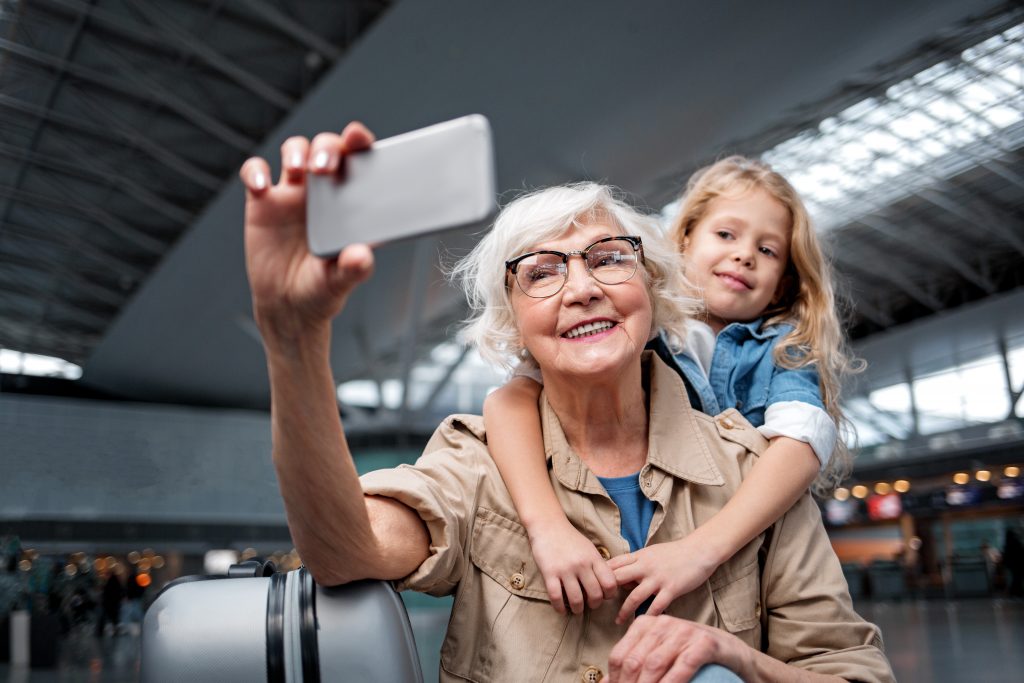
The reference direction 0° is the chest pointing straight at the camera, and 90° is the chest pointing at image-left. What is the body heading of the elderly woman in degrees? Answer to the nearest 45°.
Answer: approximately 0°

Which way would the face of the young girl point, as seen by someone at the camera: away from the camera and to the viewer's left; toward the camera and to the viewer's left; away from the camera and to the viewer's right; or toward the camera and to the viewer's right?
toward the camera and to the viewer's left

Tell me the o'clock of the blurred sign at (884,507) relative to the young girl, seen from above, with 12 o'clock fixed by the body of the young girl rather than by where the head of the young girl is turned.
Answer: The blurred sign is roughly at 5 o'clock from the young girl.

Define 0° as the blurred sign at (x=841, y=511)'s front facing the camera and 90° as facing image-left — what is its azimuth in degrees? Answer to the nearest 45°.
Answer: approximately 0°

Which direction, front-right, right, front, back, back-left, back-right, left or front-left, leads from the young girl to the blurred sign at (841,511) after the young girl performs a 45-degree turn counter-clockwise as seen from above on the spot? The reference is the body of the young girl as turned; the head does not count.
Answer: back

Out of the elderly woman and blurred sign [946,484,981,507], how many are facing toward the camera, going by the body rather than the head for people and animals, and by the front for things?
2

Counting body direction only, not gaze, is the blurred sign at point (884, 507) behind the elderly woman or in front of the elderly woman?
behind

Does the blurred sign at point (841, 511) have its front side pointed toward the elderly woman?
yes

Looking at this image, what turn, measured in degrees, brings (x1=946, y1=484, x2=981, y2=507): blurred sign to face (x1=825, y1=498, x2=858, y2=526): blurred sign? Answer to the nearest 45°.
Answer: approximately 135° to its right

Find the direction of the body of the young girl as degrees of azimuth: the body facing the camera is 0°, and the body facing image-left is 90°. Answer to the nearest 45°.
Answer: approximately 45°

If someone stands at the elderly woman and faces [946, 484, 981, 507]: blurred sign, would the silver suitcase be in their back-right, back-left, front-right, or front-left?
back-left
